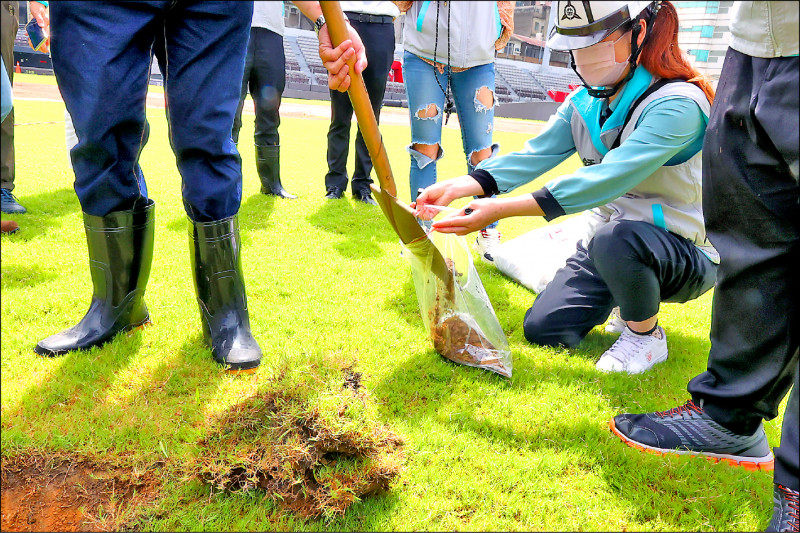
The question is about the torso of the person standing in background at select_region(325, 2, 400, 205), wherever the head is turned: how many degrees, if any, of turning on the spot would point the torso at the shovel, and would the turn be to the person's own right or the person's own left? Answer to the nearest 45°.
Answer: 0° — they already face it

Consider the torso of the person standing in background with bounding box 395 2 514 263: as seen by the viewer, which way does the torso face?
toward the camera

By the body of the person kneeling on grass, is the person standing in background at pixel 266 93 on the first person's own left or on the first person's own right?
on the first person's own right

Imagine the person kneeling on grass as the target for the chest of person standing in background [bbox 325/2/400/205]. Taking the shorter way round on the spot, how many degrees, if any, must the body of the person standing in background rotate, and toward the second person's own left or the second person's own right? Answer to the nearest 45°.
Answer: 0° — they already face them

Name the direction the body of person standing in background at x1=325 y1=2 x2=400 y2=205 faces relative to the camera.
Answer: toward the camera

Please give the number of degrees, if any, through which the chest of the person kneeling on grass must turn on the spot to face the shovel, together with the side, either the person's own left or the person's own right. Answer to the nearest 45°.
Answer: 0° — they already face it

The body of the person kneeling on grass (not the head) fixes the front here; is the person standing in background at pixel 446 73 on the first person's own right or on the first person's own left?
on the first person's own right

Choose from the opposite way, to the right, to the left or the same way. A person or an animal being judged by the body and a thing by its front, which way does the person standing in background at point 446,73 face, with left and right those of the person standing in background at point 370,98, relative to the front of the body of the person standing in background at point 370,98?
the same way

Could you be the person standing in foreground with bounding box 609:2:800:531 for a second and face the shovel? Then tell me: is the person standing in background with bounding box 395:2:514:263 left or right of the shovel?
right

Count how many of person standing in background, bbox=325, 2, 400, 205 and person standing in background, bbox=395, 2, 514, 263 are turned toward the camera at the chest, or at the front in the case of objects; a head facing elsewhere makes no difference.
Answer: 2

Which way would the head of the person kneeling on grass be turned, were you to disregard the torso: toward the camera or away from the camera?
toward the camera

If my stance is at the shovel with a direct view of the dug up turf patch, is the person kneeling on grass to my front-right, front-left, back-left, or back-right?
back-left

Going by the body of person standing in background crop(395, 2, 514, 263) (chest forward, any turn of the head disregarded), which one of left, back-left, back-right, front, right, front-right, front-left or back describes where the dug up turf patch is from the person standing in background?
front

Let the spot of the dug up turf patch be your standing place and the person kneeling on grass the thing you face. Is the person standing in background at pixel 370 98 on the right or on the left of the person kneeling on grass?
left
